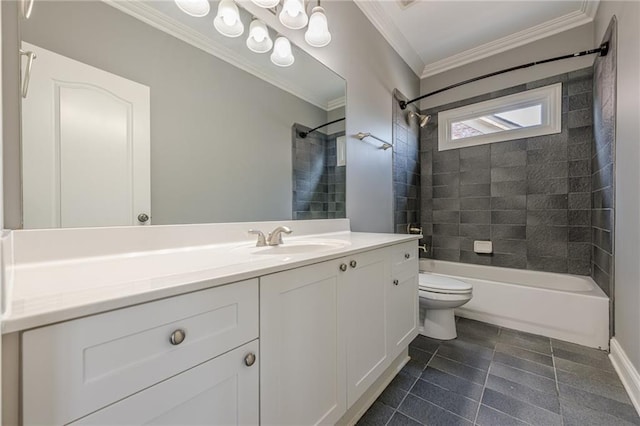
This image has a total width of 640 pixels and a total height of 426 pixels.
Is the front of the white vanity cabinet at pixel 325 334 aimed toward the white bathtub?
no

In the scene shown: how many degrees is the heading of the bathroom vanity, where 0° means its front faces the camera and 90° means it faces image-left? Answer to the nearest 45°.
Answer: approximately 315°

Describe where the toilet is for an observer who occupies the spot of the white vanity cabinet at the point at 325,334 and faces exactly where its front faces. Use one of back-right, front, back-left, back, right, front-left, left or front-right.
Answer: left

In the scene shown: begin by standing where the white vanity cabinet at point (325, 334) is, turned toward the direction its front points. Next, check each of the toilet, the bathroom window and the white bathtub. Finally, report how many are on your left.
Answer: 3
